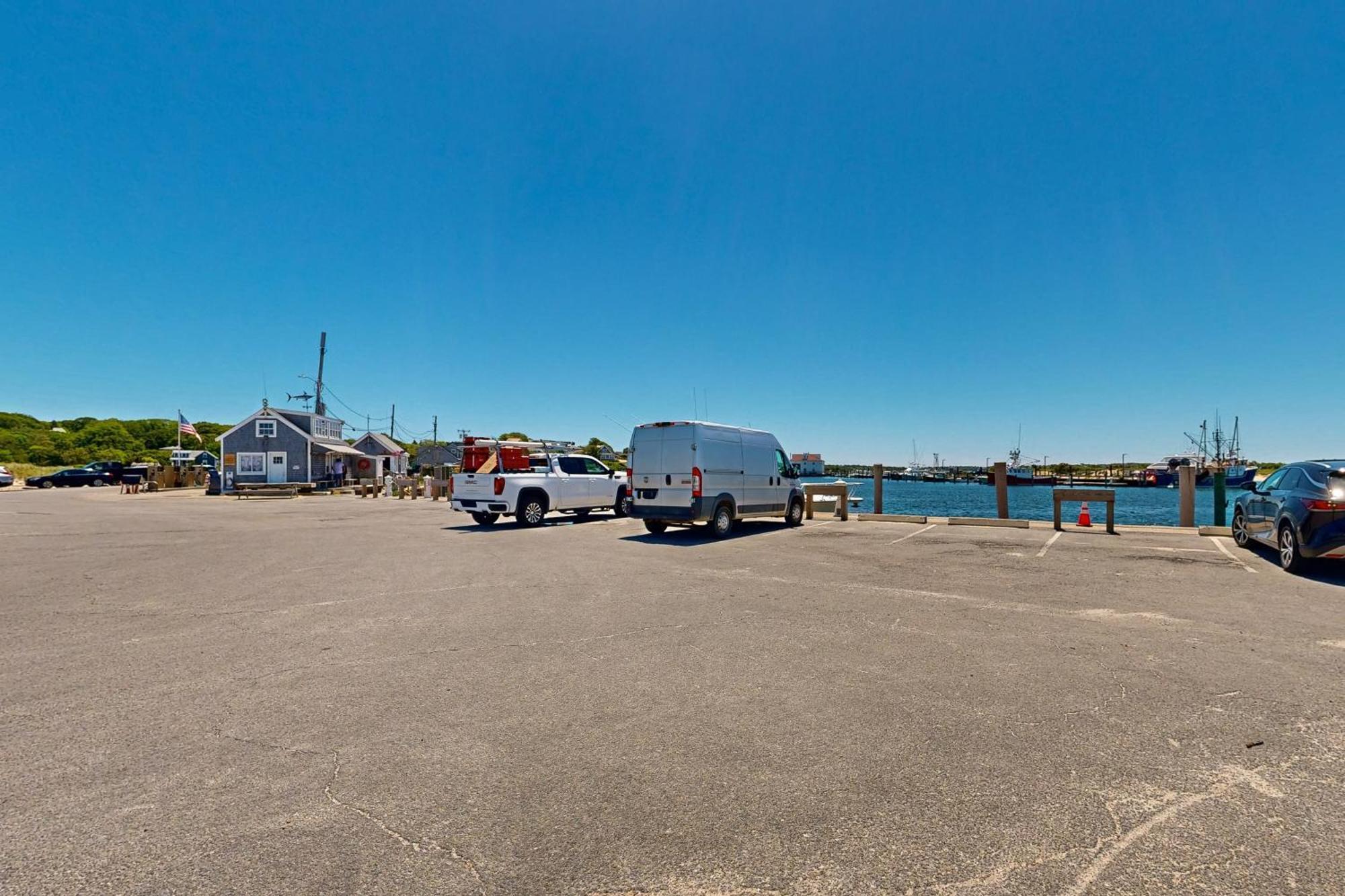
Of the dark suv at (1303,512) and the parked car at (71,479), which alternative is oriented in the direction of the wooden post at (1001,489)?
the dark suv

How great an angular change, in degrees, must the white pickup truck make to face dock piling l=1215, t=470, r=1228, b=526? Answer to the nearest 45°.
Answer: approximately 45° to its right

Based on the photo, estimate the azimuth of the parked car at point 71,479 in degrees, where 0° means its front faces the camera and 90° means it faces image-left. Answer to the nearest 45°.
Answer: approximately 90°

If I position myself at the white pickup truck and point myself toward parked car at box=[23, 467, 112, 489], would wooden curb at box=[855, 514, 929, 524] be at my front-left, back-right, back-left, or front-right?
back-right

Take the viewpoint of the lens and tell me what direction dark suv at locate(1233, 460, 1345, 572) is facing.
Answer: facing away from the viewer and to the left of the viewer
